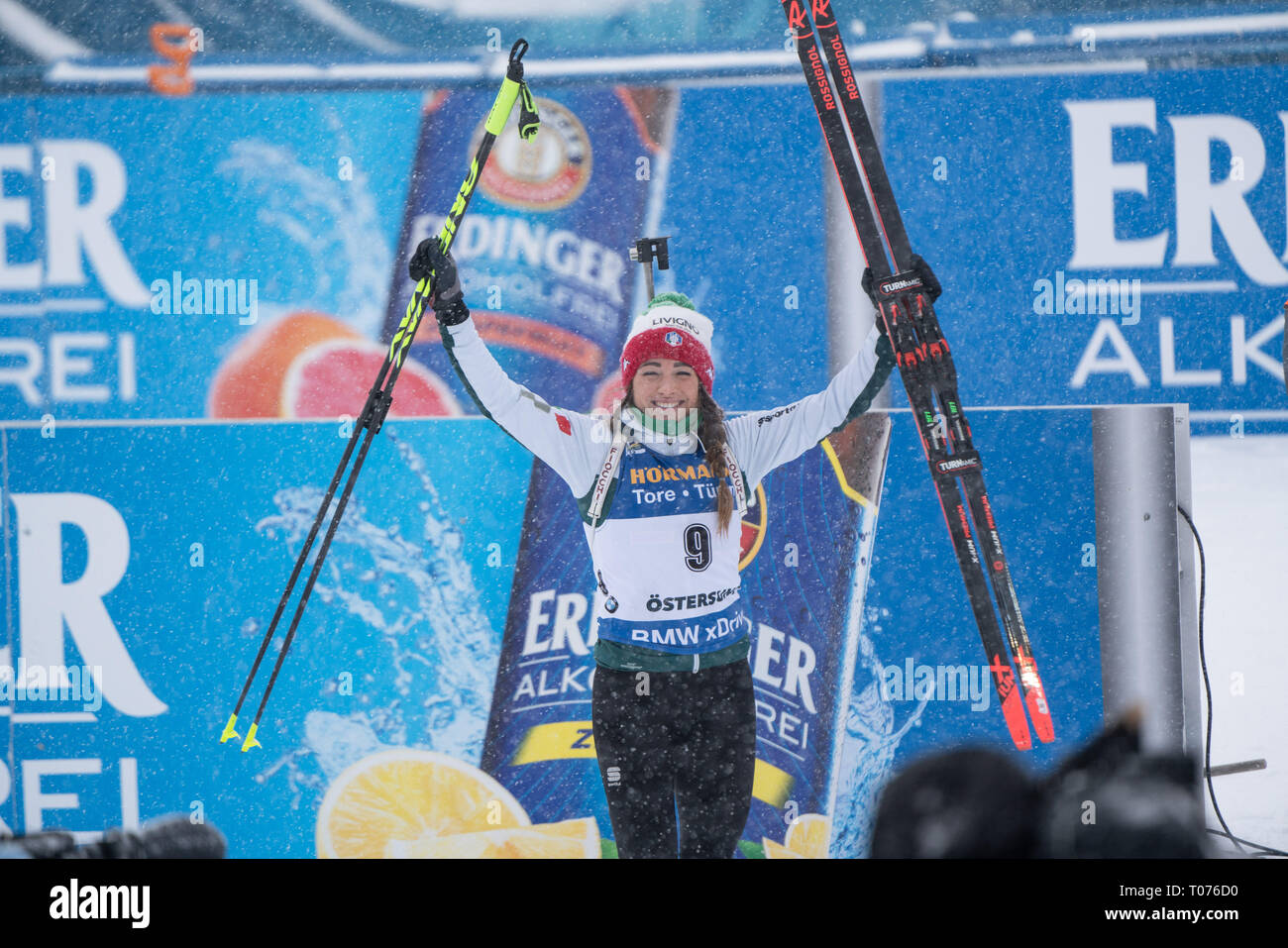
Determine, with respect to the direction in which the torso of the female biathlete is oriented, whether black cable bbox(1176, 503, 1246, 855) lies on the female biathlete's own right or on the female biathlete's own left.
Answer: on the female biathlete's own left

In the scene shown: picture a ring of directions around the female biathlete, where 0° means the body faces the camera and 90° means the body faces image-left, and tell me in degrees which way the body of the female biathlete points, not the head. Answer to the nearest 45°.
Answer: approximately 0°

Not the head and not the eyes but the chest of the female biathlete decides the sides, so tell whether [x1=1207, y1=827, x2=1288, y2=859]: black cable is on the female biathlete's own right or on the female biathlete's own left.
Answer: on the female biathlete's own left
